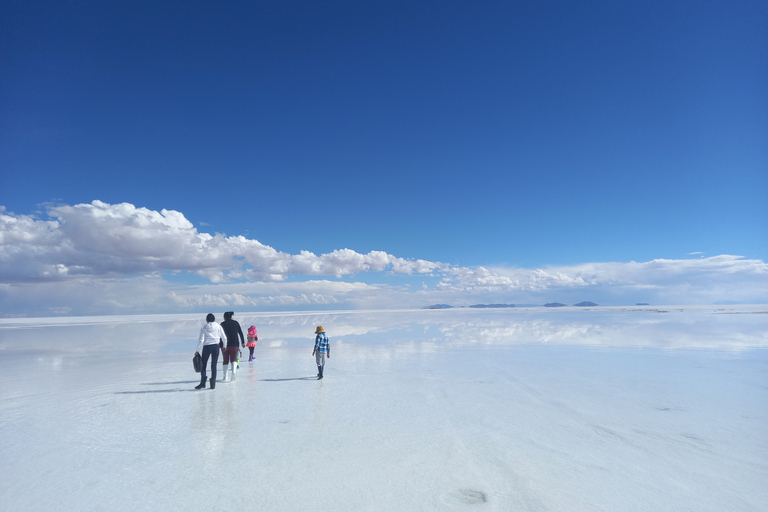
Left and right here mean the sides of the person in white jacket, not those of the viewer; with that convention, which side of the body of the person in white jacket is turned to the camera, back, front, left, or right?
back

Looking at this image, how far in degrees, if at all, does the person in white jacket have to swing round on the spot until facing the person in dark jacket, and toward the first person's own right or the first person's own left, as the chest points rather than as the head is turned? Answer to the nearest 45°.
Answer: approximately 45° to the first person's own right
